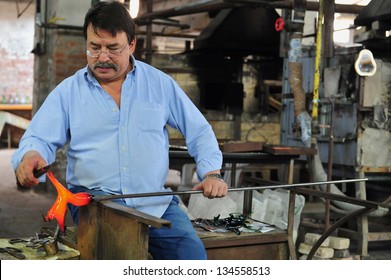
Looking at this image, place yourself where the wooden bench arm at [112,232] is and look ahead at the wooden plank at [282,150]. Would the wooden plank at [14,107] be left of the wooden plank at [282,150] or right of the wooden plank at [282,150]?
left

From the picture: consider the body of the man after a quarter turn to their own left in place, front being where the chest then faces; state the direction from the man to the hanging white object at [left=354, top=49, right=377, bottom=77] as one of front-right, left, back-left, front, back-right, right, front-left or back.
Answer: front-left

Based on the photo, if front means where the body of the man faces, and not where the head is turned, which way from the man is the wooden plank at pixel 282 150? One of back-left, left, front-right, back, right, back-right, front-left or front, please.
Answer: back-left

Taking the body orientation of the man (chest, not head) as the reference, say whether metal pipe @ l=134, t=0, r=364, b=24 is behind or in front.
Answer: behind

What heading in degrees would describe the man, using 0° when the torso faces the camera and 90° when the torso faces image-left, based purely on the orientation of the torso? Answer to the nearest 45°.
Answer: approximately 0°

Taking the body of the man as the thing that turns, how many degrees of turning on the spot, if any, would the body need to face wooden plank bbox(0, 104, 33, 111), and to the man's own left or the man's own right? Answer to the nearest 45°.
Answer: approximately 180°

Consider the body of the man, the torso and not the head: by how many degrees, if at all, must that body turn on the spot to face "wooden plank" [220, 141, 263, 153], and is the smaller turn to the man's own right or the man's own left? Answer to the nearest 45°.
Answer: approximately 135° to the man's own left
